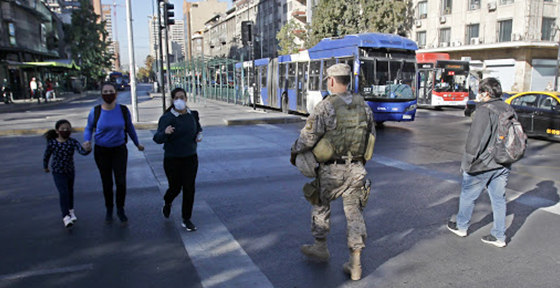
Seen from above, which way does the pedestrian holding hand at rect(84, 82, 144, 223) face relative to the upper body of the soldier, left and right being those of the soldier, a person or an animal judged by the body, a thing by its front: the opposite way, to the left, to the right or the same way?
the opposite way

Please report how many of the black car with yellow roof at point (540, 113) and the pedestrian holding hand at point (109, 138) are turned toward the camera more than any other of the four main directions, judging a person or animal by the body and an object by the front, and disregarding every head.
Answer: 1

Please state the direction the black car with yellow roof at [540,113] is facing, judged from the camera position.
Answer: facing to the left of the viewer

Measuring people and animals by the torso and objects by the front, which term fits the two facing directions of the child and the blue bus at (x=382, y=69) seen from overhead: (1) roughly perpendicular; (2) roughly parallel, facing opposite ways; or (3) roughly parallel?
roughly parallel

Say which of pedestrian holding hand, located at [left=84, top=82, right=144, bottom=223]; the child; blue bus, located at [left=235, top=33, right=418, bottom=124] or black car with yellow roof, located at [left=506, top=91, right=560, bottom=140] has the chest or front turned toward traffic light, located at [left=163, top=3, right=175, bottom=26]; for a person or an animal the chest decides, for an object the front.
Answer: the black car with yellow roof

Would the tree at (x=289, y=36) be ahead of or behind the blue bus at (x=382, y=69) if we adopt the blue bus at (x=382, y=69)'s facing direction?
behind

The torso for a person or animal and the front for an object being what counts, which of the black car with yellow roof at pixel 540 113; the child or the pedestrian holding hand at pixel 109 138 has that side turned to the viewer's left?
the black car with yellow roof

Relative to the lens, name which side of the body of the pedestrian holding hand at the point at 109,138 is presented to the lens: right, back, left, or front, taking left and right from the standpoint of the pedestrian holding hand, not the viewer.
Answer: front

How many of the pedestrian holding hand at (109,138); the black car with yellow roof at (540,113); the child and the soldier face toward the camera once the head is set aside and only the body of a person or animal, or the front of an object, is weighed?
2

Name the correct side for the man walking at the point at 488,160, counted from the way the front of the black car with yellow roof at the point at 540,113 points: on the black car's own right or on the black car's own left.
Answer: on the black car's own left

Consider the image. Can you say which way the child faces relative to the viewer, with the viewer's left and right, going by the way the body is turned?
facing the viewer

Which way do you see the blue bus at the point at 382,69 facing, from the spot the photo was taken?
facing the viewer and to the right of the viewer

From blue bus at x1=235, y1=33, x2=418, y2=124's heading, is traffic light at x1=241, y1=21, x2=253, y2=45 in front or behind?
behind

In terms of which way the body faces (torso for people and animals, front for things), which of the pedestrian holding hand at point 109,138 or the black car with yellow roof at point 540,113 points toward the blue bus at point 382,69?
the black car with yellow roof

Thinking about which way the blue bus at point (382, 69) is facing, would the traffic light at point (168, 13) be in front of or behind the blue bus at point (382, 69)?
behind

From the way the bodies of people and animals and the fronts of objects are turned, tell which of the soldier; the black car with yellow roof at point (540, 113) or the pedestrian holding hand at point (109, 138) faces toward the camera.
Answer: the pedestrian holding hand

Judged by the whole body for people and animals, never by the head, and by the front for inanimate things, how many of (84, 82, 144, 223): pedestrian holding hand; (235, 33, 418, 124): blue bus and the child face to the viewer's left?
0

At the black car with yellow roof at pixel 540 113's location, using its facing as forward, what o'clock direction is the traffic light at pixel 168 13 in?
The traffic light is roughly at 12 o'clock from the black car with yellow roof.
